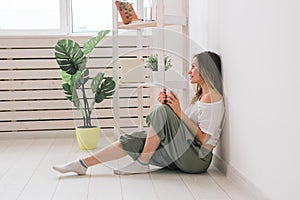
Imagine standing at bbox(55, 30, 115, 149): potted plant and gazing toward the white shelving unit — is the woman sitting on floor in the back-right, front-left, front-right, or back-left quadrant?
front-right

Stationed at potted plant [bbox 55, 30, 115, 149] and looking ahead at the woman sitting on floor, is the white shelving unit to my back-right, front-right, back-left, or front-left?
front-left

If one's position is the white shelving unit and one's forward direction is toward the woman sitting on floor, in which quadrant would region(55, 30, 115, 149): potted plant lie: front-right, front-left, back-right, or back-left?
back-right

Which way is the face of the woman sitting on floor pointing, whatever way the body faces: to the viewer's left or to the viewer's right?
to the viewer's left

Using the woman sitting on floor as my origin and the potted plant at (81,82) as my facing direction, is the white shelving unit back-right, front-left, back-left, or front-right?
front-right

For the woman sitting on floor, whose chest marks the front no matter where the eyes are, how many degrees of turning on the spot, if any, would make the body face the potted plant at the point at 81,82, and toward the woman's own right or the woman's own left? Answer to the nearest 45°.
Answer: approximately 45° to the woman's own right

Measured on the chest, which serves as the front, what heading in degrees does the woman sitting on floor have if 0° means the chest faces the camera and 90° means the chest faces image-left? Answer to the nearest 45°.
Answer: approximately 90°

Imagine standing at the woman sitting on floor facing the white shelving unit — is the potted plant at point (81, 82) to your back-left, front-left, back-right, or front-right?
front-left

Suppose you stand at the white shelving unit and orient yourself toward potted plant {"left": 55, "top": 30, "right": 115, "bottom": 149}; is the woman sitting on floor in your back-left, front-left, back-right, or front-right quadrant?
back-left

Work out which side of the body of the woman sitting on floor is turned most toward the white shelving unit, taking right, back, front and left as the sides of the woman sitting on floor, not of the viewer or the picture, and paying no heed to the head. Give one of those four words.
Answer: right
